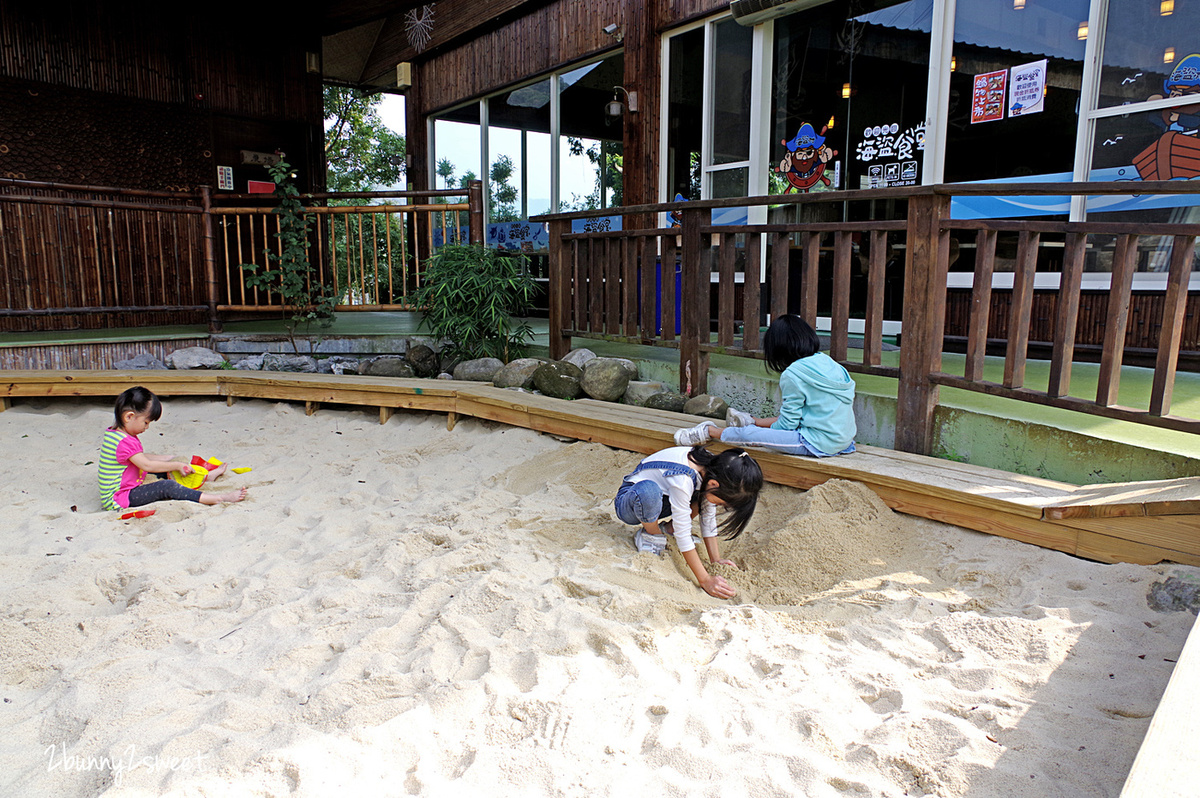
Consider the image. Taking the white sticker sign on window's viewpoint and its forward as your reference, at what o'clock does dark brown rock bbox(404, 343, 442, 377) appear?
The dark brown rock is roughly at 1 o'clock from the white sticker sign on window.

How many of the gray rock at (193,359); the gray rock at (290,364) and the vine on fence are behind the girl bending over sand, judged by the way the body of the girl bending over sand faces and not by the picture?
3

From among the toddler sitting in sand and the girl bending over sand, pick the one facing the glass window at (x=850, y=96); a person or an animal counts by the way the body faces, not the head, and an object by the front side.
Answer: the toddler sitting in sand

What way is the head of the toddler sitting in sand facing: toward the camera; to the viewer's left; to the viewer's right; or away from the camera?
to the viewer's right

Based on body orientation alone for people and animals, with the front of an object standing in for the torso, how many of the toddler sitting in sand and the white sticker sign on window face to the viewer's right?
1

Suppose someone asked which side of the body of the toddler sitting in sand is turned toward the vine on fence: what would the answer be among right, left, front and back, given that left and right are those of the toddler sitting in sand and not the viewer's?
left

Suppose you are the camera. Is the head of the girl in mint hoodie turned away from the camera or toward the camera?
away from the camera

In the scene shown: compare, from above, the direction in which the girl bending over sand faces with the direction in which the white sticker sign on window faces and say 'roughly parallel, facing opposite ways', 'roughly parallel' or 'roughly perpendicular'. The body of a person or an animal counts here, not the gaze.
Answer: roughly perpendicular

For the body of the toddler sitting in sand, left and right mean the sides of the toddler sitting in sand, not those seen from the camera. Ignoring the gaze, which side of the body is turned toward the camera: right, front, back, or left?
right

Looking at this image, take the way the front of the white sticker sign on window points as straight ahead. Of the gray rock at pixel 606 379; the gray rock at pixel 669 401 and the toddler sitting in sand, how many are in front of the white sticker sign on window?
3
